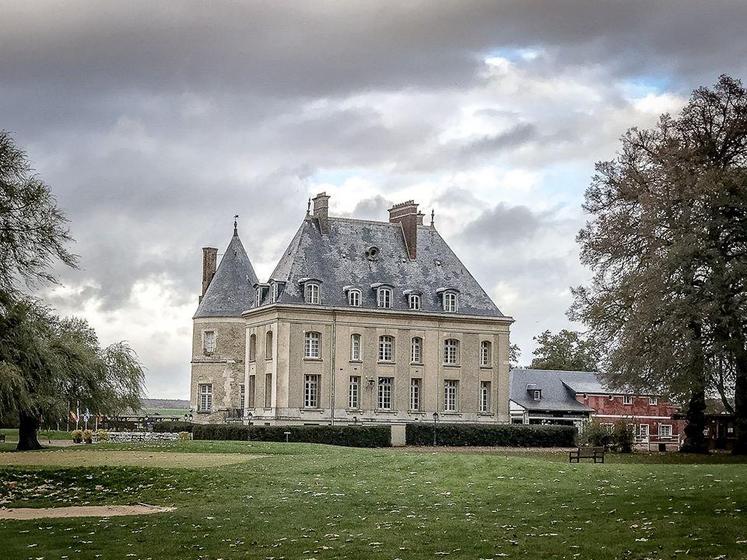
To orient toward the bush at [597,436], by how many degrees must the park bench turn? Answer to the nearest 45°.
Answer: approximately 135° to its right

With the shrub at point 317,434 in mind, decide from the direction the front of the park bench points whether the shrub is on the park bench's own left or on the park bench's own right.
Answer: on the park bench's own right

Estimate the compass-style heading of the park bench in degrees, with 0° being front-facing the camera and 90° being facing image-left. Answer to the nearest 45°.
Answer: approximately 45°

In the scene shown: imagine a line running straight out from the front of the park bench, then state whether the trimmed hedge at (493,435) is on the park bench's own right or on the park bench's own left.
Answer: on the park bench's own right
